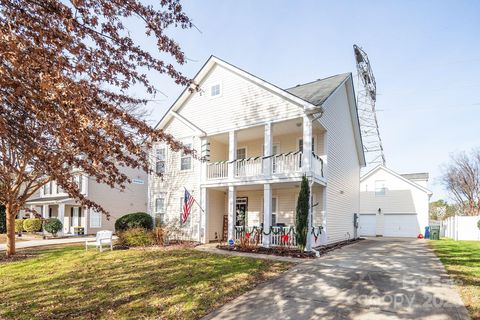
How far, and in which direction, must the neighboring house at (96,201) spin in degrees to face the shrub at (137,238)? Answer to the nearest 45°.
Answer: approximately 45° to its left

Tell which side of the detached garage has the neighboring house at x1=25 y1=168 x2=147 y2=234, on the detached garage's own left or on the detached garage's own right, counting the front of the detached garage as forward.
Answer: on the detached garage's own right

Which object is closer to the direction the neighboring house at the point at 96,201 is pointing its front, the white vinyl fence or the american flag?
the american flag

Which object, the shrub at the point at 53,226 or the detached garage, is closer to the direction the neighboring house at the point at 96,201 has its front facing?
the shrub
